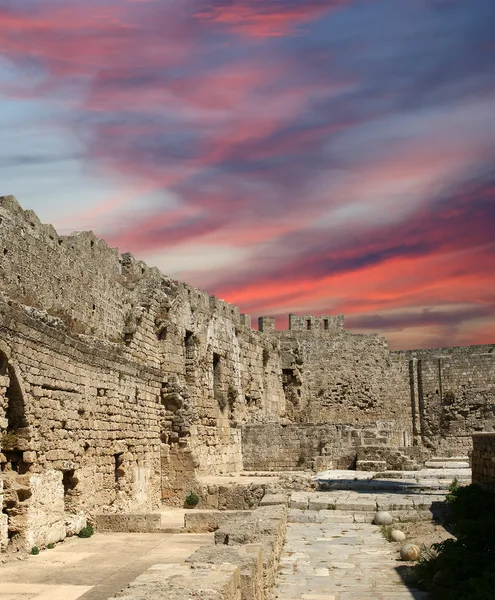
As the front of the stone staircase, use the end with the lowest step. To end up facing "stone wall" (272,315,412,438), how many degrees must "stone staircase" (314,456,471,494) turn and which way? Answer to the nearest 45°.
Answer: approximately 180°

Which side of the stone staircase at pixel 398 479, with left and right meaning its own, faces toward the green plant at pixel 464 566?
front

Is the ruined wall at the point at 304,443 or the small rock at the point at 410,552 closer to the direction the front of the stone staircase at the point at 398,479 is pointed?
the small rock

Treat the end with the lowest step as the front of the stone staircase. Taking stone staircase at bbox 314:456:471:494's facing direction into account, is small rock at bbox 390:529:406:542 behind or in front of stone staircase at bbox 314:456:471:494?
in front

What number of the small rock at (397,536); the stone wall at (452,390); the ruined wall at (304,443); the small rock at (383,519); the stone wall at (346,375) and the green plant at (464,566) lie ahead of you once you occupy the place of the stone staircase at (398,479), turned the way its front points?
3

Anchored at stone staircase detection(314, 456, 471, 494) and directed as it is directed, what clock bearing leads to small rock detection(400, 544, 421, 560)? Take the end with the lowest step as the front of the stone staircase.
The small rock is roughly at 12 o'clock from the stone staircase.
